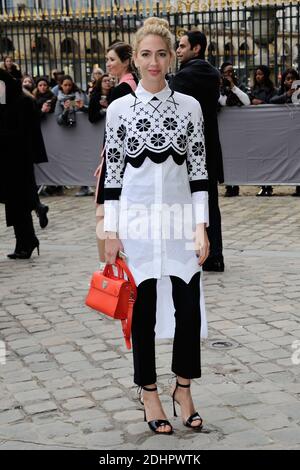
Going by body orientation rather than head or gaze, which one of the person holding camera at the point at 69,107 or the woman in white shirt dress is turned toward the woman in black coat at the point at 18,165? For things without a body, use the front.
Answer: the person holding camera

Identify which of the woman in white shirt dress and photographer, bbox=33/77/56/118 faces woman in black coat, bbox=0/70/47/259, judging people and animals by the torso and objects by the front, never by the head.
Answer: the photographer

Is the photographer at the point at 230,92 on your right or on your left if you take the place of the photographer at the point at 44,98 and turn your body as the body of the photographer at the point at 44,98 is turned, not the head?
on your left

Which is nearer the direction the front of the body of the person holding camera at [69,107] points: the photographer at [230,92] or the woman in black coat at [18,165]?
the woman in black coat

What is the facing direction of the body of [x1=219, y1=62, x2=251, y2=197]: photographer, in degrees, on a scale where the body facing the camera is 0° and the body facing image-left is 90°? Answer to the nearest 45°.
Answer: approximately 0°

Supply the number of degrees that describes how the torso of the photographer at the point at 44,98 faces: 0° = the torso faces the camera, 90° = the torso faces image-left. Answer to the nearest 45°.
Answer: approximately 0°
